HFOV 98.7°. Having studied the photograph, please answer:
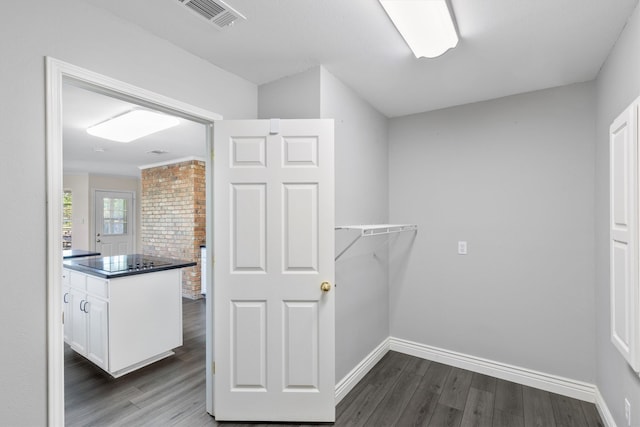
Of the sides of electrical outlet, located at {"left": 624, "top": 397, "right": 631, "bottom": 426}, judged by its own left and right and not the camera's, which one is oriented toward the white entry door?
front

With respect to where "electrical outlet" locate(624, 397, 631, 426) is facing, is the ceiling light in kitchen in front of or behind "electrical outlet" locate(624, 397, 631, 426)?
in front

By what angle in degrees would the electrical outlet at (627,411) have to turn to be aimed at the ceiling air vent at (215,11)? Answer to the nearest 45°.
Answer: approximately 45° to its left

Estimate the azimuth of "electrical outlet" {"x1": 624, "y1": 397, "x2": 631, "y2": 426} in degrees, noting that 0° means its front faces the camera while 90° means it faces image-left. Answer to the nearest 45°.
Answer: approximately 90°

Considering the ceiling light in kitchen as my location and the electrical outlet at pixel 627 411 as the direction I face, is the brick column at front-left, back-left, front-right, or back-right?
back-left

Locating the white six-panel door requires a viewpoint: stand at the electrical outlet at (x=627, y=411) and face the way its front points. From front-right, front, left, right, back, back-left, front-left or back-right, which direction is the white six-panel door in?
front-left

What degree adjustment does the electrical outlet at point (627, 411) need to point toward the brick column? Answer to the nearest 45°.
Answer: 0° — it already faces it

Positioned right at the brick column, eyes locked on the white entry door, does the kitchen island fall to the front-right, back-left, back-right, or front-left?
back-left
